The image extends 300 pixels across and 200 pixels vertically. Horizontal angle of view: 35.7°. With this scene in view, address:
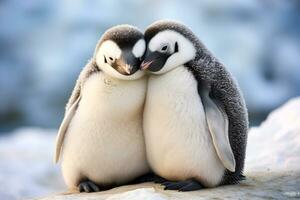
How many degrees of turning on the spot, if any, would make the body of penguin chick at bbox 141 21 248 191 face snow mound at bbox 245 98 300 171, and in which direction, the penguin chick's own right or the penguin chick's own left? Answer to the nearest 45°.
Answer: approximately 180°

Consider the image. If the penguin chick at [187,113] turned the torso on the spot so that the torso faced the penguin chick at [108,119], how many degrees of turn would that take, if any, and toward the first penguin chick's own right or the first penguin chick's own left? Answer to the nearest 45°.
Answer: approximately 45° to the first penguin chick's own right

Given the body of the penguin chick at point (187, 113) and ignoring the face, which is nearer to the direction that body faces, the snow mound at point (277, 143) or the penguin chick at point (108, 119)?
the penguin chick

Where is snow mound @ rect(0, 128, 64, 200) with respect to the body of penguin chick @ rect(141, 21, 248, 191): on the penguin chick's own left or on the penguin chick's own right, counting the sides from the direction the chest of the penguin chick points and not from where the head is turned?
on the penguin chick's own right

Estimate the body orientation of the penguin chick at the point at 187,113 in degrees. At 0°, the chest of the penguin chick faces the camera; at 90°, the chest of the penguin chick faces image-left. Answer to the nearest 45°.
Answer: approximately 45°
